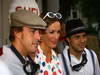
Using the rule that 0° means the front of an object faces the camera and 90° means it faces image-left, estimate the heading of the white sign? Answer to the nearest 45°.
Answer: approximately 0°

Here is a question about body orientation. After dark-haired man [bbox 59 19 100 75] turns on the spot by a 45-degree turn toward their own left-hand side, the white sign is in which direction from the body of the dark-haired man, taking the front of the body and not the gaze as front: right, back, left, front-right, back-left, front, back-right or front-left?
back

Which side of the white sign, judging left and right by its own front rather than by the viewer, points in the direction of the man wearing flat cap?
front

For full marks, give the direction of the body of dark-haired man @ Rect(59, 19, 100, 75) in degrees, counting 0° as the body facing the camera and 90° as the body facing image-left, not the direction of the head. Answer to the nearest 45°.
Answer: approximately 315°

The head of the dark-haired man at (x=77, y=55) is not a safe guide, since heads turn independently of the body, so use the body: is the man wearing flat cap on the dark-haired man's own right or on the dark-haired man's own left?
on the dark-haired man's own right
